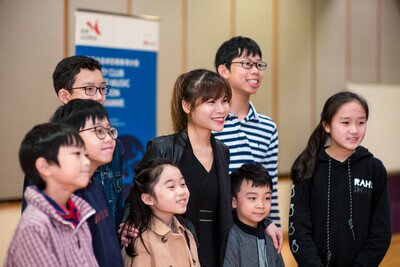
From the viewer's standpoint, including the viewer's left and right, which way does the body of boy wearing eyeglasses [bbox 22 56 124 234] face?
facing the viewer and to the right of the viewer

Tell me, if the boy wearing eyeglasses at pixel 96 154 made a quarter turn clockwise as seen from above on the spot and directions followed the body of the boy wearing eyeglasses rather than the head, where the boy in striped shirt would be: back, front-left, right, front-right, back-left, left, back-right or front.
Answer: back

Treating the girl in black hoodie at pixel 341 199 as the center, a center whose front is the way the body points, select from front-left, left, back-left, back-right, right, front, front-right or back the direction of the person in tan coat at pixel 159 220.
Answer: front-right

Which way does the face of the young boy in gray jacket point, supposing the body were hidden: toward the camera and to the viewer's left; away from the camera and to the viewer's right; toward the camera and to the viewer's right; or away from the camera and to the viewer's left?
toward the camera and to the viewer's right

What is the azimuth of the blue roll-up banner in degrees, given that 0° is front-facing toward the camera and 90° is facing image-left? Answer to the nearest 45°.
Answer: approximately 315°
